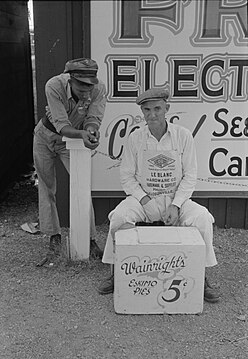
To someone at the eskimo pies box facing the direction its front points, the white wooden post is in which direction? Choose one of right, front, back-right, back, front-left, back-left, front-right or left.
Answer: back-right

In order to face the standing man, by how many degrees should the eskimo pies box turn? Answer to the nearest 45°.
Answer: approximately 135° to its right

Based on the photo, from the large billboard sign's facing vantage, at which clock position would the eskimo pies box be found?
The eskimo pies box is roughly at 12 o'clock from the large billboard sign.

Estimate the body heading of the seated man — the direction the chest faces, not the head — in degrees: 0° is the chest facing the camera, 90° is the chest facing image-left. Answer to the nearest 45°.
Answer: approximately 0°
